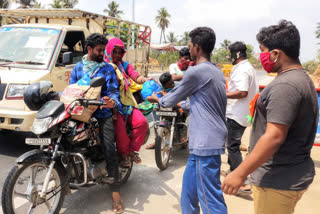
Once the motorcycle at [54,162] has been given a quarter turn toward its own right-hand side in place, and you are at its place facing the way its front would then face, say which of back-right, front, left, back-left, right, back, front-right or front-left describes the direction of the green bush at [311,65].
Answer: right

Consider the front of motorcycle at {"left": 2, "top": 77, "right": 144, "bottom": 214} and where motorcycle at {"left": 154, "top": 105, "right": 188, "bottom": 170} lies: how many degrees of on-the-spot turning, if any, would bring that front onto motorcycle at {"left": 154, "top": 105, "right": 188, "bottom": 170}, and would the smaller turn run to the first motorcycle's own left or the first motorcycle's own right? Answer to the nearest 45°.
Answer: approximately 180°

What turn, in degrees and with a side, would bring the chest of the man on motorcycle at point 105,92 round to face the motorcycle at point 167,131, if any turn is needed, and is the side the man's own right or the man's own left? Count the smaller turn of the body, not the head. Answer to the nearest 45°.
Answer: approximately 180°

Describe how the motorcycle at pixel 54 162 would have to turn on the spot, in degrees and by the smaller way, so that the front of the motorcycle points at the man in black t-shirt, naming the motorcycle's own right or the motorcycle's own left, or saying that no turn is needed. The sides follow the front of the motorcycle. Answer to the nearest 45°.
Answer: approximately 90° to the motorcycle's own left

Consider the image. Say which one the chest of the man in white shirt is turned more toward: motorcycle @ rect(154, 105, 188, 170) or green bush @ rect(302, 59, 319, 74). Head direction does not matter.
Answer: the motorcycle

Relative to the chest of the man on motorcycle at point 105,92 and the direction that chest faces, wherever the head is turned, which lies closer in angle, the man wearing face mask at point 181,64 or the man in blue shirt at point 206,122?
the man in blue shirt

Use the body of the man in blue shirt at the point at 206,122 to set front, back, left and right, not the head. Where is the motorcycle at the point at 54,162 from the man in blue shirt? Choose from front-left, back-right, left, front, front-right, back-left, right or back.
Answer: front-left

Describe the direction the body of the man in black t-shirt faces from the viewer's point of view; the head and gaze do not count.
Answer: to the viewer's left

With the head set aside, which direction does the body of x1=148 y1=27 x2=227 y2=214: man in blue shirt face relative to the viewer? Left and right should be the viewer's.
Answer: facing away from the viewer and to the left of the viewer

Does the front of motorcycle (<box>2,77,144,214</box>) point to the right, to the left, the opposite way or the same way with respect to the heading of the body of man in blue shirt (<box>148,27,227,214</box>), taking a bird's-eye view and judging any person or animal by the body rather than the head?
to the left

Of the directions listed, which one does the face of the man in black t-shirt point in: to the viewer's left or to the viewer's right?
to the viewer's left
